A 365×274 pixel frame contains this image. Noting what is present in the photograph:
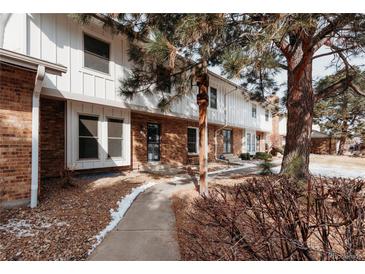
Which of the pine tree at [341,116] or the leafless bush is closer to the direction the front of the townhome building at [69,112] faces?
the leafless bush

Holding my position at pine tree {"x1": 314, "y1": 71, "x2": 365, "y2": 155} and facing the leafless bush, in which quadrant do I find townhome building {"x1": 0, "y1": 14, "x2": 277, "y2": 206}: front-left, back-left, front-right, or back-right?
front-right

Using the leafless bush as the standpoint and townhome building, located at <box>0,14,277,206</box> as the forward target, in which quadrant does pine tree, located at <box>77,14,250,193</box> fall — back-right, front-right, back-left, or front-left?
front-right

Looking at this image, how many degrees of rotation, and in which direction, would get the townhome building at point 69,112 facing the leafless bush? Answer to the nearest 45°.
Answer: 0° — it already faces it

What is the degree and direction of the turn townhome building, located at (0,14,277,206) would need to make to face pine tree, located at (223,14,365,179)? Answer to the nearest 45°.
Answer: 0° — it already faces it

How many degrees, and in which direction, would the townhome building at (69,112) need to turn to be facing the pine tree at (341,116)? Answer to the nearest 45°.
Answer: approximately 90° to its left

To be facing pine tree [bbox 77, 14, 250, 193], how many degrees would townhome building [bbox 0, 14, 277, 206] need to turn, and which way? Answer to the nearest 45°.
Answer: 0° — it already faces it

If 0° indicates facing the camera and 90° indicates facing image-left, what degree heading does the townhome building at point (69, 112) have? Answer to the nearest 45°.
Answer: approximately 315°
